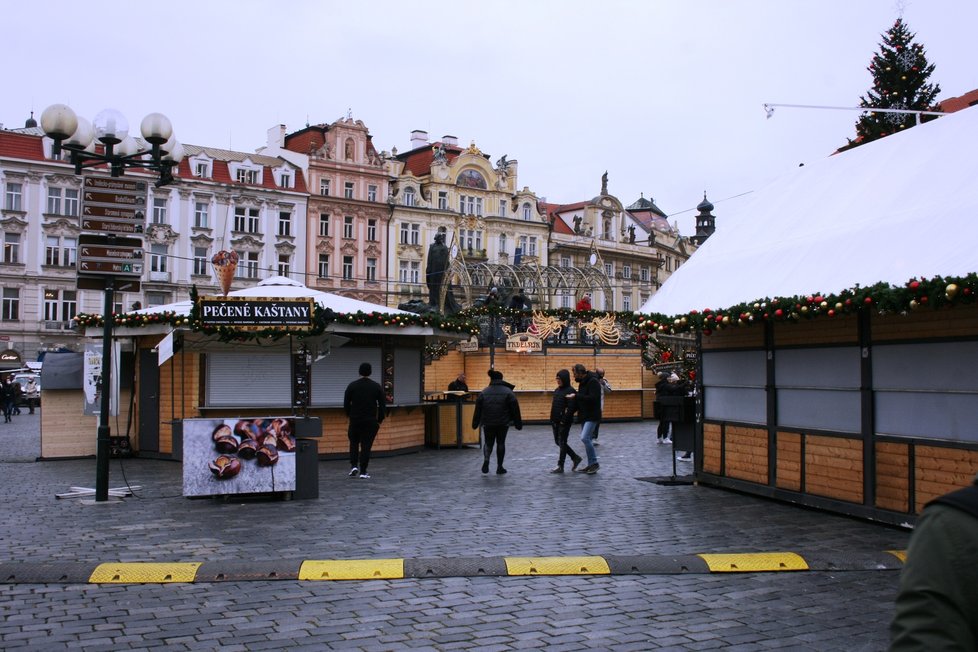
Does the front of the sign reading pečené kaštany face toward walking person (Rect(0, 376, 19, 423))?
no

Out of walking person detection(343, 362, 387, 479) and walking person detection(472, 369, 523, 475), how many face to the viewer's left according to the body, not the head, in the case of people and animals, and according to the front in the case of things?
0

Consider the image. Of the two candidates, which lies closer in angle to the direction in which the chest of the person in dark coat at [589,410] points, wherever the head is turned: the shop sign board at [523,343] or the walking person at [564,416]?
the walking person

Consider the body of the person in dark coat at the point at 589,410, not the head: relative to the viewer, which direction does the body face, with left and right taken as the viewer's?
facing to the left of the viewer

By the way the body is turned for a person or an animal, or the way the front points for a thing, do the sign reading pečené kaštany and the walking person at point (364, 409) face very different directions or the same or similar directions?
very different directions

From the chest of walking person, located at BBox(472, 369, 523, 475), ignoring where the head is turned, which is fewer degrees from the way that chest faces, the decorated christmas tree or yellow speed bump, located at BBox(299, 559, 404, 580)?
the decorated christmas tree

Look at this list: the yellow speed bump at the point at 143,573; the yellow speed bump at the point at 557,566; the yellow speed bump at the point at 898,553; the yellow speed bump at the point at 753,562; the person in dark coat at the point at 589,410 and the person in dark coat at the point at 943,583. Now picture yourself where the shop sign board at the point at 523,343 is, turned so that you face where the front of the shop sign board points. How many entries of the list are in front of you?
6

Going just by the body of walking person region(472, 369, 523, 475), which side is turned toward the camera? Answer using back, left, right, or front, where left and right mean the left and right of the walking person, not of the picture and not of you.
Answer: back

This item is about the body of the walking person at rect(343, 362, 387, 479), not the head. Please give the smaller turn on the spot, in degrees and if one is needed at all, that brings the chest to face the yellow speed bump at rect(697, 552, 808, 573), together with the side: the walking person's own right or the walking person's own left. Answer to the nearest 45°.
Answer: approximately 135° to the walking person's own right

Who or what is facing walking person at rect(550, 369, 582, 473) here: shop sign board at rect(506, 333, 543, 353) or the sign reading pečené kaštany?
the shop sign board

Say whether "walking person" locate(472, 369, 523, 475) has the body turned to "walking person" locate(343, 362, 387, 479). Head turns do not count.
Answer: no

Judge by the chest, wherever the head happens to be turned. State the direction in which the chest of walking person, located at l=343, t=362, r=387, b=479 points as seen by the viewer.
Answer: away from the camera

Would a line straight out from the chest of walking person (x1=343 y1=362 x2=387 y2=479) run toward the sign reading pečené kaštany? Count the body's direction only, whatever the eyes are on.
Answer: no

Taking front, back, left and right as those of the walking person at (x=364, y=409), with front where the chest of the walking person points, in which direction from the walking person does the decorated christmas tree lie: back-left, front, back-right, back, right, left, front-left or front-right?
front-right

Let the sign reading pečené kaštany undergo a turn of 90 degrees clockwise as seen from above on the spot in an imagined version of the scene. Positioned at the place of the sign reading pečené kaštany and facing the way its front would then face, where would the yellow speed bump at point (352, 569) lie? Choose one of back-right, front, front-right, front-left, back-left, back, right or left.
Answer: left

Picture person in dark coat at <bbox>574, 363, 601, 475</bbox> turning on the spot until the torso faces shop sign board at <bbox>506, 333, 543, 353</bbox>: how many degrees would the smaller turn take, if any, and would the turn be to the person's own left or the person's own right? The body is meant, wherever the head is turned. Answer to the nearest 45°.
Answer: approximately 90° to the person's own right

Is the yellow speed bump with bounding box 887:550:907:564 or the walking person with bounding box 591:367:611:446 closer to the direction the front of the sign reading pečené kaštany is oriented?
the yellow speed bump
